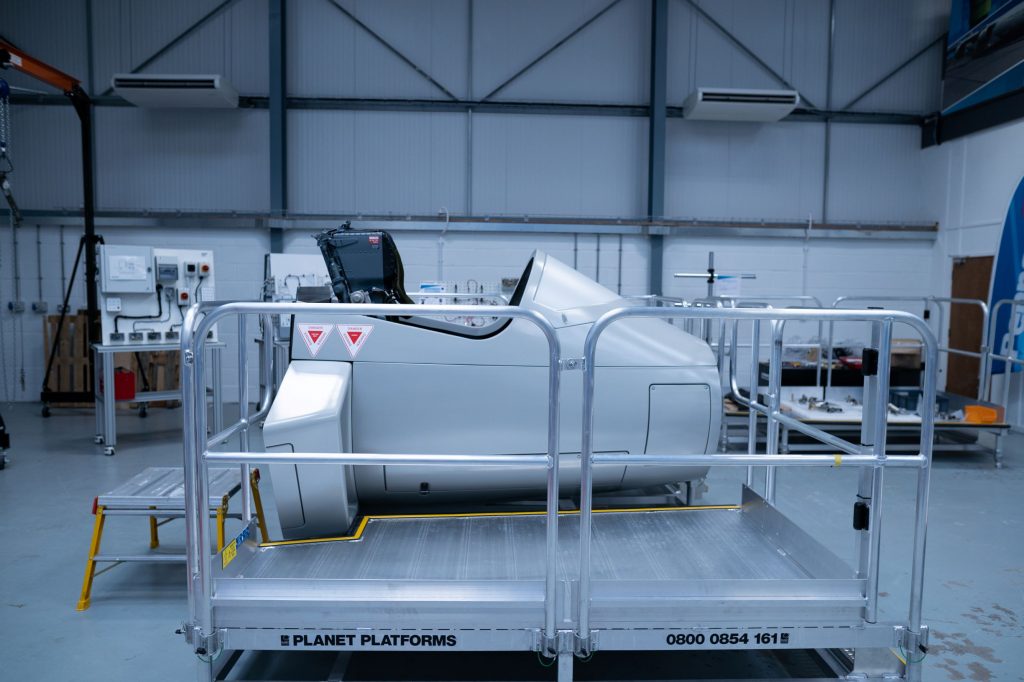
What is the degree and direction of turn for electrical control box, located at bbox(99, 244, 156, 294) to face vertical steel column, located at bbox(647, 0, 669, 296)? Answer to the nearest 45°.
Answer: approximately 90° to its left

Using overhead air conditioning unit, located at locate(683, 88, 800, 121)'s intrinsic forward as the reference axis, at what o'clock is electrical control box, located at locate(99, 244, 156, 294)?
The electrical control box is roughly at 2 o'clock from the overhead air conditioning unit.

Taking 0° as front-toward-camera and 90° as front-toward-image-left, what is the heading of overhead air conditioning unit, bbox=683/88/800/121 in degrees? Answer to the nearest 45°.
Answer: approximately 0°

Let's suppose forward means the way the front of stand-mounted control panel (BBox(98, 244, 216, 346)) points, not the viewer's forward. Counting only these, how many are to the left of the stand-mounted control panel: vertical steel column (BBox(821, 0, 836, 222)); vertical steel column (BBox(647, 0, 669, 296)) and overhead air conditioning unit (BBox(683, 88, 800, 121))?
3

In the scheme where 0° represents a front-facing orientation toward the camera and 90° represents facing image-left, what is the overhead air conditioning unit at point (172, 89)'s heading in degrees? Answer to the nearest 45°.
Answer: approximately 0°

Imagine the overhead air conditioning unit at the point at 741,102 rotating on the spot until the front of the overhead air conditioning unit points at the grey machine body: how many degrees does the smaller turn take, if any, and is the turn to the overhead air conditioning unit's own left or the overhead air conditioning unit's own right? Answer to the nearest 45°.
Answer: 0° — it already faces it

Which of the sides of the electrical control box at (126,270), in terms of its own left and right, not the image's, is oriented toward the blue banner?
left

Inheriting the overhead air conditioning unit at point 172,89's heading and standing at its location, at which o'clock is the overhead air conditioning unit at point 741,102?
the overhead air conditioning unit at point 741,102 is roughly at 10 o'clock from the overhead air conditioning unit at point 172,89.

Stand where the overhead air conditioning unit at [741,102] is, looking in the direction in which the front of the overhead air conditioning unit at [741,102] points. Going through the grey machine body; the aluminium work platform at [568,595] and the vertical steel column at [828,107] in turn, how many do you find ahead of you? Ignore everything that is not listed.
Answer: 2
